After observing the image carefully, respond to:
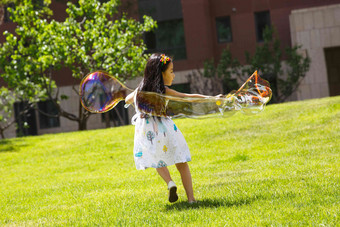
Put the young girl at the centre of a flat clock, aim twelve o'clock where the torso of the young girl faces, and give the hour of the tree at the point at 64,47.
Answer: The tree is roughly at 10 o'clock from the young girl.

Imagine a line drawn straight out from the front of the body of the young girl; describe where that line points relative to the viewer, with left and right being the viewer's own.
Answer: facing away from the viewer and to the right of the viewer

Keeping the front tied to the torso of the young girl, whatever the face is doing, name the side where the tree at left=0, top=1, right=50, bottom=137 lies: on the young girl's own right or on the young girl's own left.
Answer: on the young girl's own left

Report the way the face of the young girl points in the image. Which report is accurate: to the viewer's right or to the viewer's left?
to the viewer's right

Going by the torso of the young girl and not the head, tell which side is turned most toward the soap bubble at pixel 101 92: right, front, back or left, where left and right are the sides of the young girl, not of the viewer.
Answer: left
